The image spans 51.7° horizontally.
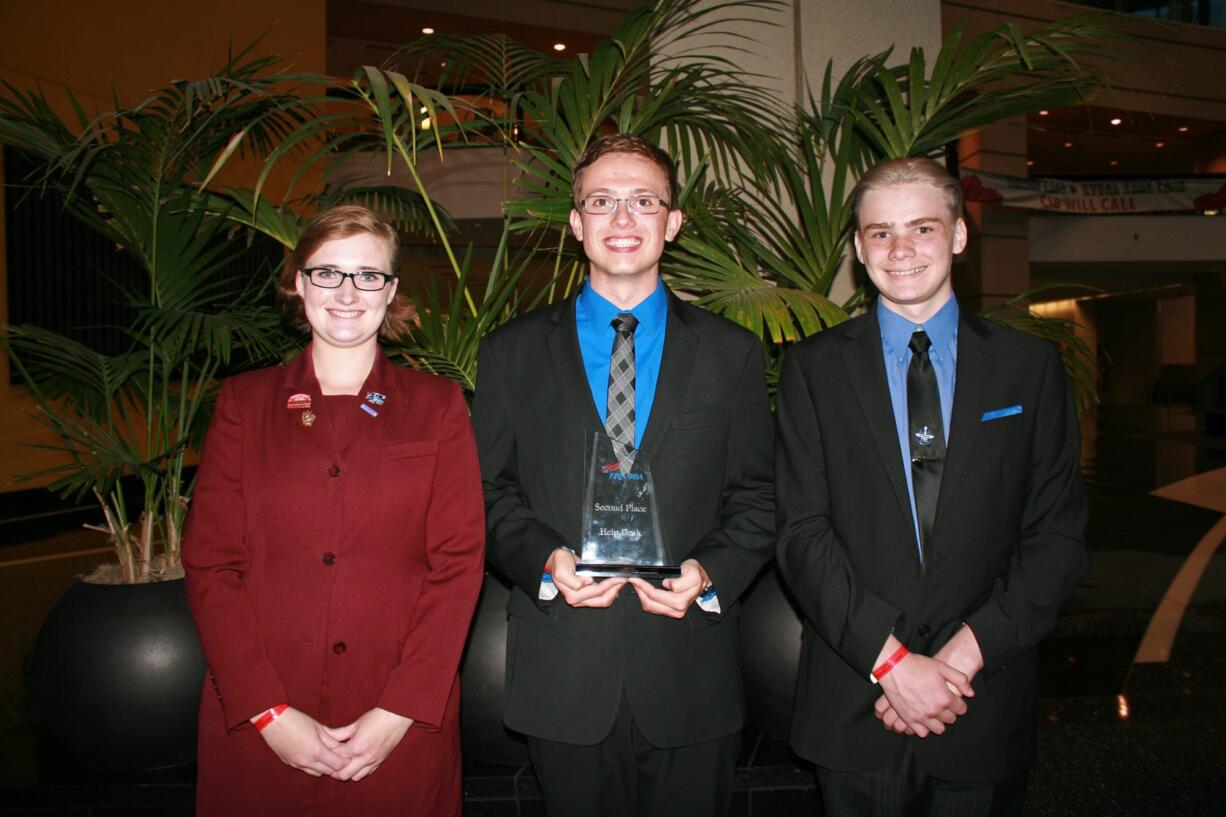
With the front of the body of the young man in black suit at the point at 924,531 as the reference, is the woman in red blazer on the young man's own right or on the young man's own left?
on the young man's own right

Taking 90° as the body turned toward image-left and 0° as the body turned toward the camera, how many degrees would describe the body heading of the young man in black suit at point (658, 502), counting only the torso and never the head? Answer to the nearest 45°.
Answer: approximately 0°

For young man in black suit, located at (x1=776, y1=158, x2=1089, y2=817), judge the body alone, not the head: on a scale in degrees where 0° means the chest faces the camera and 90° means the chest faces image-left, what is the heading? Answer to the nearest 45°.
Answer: approximately 0°

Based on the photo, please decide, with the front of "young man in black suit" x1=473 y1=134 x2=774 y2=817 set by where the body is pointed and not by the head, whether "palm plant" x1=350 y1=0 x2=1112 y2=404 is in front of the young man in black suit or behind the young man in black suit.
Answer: behind

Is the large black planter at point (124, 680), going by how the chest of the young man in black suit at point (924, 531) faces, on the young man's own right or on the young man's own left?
on the young man's own right
